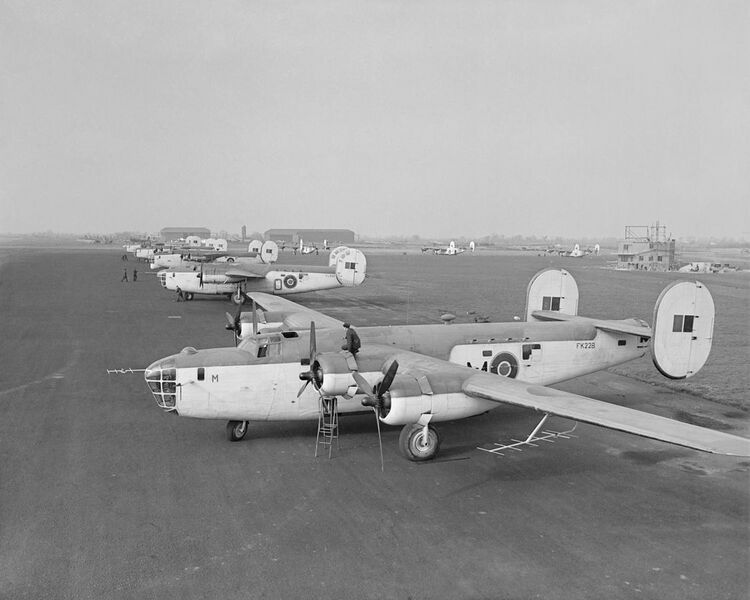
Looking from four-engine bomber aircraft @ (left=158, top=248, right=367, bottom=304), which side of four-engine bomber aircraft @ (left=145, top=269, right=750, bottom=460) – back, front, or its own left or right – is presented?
right

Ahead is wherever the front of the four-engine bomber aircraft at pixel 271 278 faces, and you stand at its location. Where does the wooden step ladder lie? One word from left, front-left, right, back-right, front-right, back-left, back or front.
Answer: left

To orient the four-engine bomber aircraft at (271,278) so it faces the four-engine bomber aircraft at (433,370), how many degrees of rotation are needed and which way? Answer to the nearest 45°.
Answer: approximately 90° to its left

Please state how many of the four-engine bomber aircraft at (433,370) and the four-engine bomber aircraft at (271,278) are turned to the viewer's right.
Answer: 0

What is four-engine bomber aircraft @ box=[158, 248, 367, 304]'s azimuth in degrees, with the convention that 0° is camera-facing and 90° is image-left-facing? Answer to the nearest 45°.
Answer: approximately 90°
